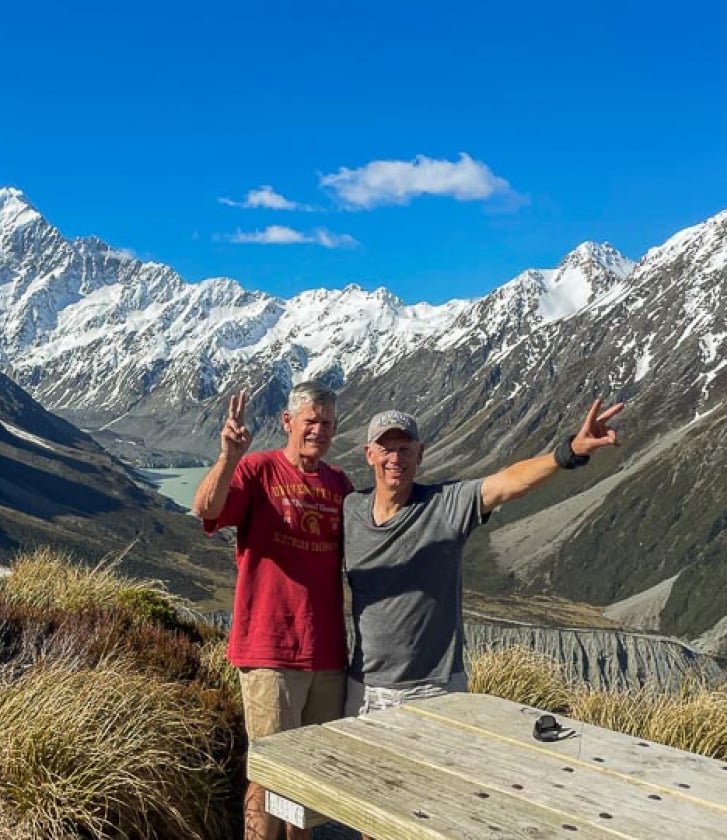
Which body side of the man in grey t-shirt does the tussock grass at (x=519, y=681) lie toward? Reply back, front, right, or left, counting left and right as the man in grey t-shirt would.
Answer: back

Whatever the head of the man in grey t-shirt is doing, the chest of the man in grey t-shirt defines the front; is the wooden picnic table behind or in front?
in front

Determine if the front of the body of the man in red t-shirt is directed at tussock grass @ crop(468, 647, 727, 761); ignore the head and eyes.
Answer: no

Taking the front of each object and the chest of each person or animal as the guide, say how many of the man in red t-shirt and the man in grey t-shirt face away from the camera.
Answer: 0

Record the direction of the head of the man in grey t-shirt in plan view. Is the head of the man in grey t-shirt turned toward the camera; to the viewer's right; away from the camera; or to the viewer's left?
toward the camera

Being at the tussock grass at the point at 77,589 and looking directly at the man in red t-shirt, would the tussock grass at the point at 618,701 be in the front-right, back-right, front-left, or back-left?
front-left

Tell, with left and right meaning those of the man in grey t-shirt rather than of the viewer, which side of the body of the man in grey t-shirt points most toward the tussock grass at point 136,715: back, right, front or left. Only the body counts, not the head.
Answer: right

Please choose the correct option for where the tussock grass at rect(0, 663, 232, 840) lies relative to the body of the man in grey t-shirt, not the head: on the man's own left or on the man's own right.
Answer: on the man's own right

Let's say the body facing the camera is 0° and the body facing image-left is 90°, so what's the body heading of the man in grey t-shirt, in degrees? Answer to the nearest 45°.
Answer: approximately 0°

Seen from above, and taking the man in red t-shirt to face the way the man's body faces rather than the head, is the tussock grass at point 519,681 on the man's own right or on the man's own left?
on the man's own left

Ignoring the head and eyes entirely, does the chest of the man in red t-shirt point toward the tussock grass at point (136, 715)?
no

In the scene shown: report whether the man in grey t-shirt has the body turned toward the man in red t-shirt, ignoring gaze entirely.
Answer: no

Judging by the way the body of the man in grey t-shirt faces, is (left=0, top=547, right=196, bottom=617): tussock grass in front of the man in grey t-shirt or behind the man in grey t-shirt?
behind
